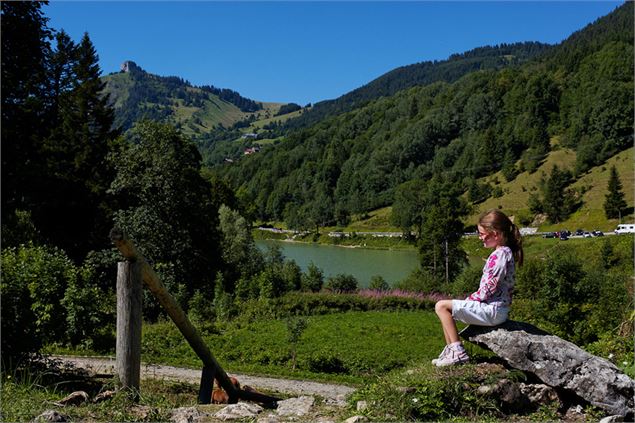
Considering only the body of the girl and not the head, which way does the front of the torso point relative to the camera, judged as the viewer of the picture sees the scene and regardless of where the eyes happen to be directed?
to the viewer's left

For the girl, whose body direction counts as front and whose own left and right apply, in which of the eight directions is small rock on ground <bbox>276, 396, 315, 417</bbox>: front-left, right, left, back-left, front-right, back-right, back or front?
front

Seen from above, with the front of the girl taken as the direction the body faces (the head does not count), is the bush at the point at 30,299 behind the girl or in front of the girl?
in front

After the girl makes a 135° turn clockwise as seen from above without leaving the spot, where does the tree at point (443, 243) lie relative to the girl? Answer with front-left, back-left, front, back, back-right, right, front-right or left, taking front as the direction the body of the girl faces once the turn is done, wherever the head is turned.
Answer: front-left

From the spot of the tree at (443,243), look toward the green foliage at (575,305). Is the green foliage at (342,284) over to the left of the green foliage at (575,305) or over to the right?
right

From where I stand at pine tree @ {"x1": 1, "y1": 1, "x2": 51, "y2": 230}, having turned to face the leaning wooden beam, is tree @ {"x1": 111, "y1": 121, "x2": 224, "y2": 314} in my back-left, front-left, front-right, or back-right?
back-left

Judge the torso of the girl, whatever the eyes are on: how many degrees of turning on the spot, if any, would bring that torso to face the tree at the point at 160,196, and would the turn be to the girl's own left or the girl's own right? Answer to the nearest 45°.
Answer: approximately 45° to the girl's own right

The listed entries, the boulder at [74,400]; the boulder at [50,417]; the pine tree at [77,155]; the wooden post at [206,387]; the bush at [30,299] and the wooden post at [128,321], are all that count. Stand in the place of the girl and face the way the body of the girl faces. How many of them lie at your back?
0

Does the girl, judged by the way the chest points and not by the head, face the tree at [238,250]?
no

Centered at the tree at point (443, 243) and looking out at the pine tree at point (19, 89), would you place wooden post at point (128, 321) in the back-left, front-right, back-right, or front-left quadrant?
front-left

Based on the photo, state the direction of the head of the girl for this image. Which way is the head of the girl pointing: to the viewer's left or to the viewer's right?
to the viewer's left

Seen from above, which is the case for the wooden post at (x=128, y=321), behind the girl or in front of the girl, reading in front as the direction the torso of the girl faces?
in front

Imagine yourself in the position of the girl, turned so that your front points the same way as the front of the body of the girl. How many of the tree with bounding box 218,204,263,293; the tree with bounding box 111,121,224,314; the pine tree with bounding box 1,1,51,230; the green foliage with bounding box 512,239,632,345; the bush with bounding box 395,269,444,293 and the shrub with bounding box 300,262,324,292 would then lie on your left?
0

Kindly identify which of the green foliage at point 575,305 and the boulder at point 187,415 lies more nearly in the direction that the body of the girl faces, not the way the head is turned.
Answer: the boulder

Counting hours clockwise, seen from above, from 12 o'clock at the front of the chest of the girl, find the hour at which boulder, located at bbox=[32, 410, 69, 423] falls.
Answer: The boulder is roughly at 11 o'clock from the girl.

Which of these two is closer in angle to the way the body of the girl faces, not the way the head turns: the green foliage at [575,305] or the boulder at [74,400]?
the boulder
